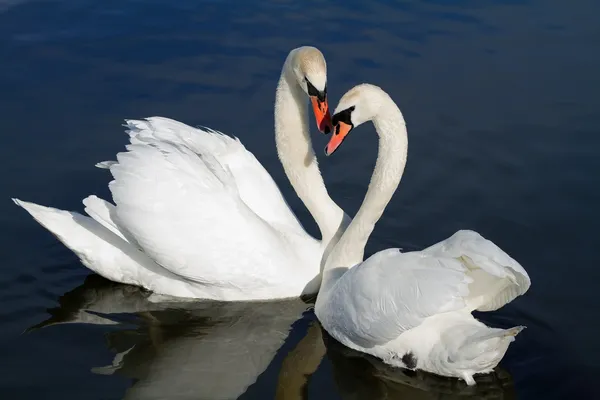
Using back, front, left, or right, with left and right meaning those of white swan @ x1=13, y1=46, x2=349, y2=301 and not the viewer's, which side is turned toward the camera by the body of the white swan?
right

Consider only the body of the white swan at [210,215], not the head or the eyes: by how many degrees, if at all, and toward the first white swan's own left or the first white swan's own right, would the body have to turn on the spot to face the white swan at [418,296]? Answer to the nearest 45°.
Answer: approximately 45° to the first white swan's own right

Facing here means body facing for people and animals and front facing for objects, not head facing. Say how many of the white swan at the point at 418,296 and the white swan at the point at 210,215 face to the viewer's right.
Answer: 1

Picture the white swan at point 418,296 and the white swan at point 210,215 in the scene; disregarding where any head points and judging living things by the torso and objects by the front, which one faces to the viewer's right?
the white swan at point 210,215

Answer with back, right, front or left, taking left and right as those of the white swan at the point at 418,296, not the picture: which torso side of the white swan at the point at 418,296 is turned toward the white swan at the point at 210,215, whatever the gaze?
front

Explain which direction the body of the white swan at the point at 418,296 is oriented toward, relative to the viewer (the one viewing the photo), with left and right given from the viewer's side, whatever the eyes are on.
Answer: facing away from the viewer and to the left of the viewer
